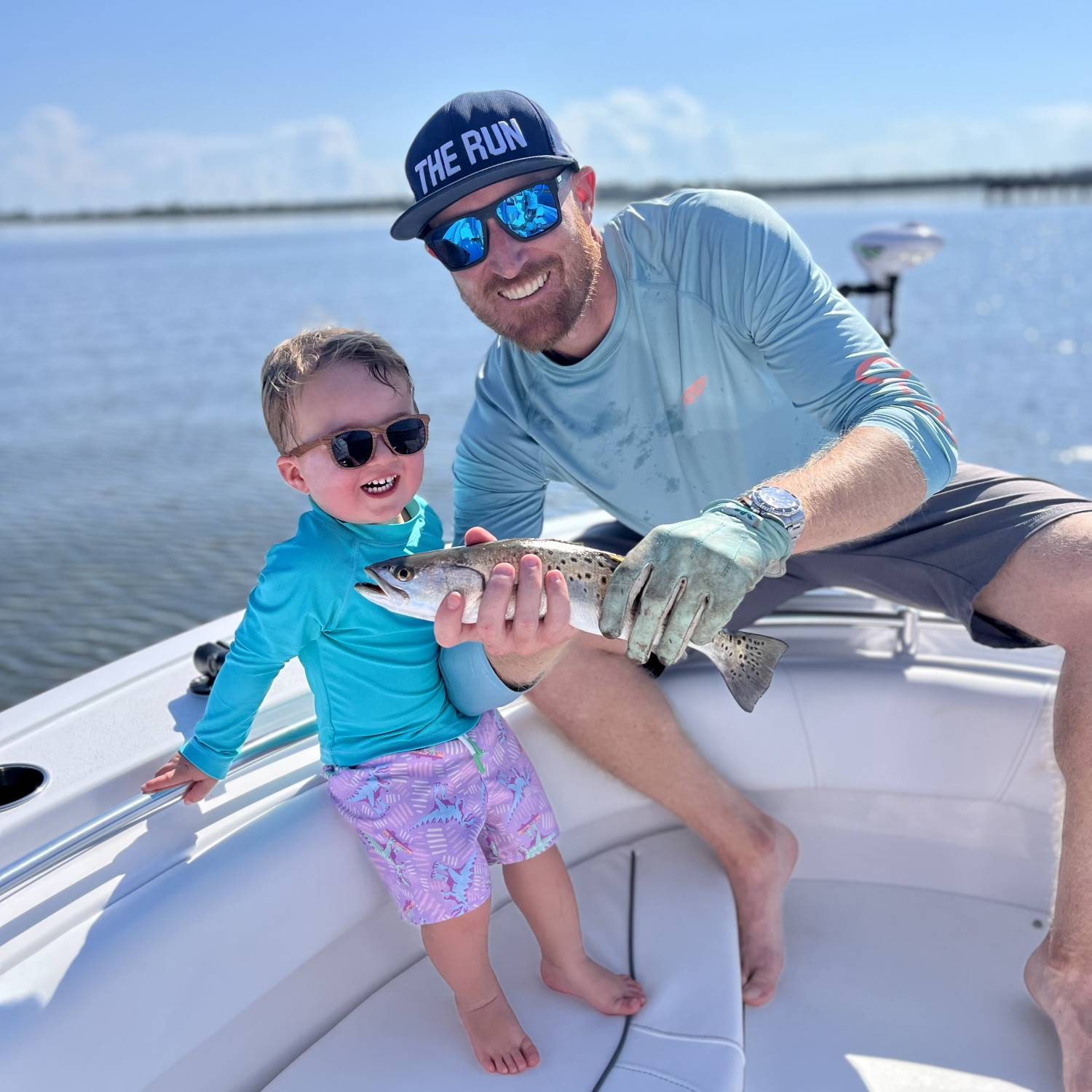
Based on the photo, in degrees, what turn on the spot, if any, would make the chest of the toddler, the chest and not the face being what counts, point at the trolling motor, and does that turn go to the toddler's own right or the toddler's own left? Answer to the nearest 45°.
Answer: approximately 90° to the toddler's own left

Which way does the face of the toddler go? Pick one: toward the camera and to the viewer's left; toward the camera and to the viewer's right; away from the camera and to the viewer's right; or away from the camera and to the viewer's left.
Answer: toward the camera and to the viewer's right

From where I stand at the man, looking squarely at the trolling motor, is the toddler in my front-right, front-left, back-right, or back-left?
back-left

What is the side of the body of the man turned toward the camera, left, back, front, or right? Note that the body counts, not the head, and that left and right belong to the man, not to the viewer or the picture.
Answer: front

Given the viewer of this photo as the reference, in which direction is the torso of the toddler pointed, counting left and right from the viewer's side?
facing the viewer and to the right of the viewer

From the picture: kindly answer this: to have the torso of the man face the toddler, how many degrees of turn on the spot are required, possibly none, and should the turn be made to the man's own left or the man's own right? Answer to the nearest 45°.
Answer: approximately 45° to the man's own right

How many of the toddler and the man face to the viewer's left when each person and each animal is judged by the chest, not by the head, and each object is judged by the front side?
0
